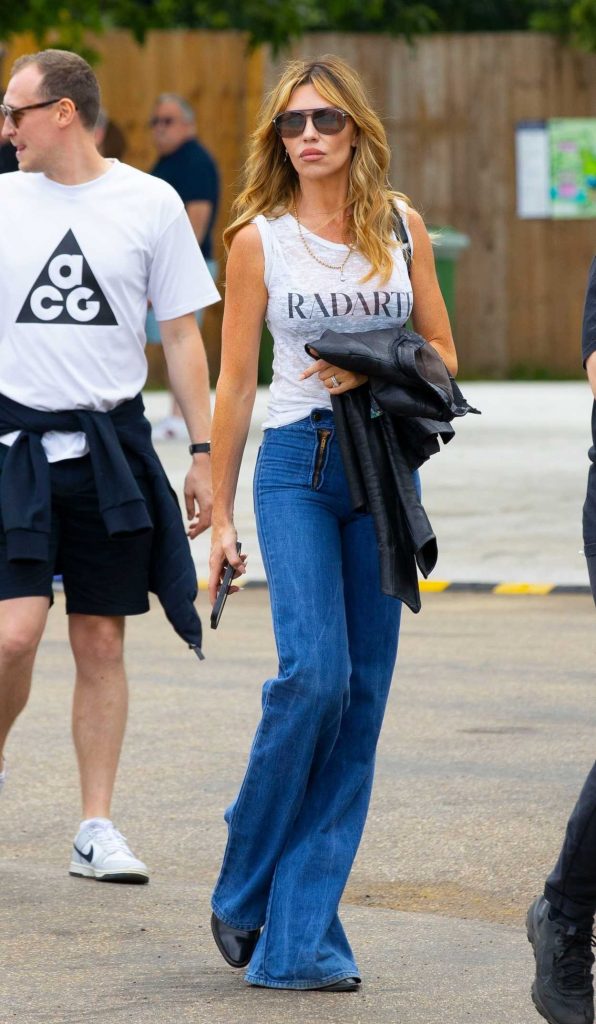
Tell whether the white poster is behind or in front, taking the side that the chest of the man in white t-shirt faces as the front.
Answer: behind

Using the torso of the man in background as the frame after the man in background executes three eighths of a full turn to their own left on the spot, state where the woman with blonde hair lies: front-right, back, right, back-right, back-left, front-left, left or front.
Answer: right

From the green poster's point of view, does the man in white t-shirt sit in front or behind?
in front

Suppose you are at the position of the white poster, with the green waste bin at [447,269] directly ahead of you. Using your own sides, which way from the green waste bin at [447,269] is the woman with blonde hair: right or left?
left

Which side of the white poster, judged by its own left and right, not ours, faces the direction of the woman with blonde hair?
front

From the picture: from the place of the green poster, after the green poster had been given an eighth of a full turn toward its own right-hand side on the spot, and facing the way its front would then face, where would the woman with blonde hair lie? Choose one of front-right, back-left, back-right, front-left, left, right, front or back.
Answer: front-left

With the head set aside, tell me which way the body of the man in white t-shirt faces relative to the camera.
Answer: toward the camera

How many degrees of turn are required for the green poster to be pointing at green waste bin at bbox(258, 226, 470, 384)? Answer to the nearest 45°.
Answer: approximately 45° to its right

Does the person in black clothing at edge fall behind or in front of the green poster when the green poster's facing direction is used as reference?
in front

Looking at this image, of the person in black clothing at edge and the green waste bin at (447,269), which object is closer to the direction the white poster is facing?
the person in black clothing at edge

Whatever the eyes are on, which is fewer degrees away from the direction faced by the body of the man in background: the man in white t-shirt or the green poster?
the man in white t-shirt

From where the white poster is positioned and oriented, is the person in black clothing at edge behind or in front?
in front

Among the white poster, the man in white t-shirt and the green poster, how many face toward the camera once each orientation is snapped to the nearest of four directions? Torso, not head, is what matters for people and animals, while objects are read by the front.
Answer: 3

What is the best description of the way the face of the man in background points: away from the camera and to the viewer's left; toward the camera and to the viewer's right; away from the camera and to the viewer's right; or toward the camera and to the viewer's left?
toward the camera and to the viewer's left

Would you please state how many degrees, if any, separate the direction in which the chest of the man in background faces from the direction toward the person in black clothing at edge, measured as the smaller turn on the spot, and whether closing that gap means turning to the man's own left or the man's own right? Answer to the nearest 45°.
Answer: approximately 45° to the man's own left

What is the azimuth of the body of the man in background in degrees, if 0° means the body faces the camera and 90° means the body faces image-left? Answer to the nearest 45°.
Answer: approximately 45°

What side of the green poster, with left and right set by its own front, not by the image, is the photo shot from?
front

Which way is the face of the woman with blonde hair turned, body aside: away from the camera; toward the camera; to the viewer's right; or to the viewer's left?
toward the camera
